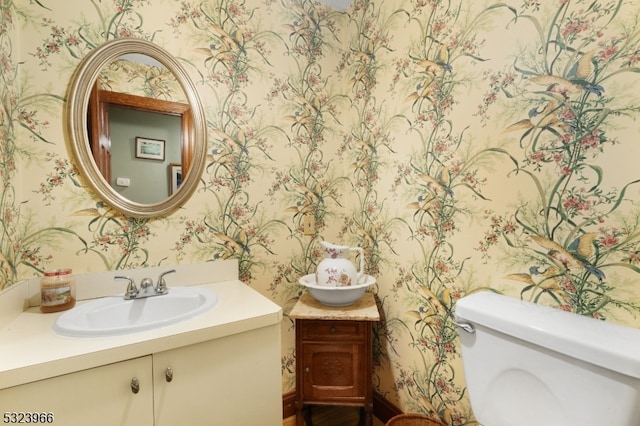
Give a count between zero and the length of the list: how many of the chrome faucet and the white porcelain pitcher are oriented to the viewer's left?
1

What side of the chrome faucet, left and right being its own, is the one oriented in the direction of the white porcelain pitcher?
left

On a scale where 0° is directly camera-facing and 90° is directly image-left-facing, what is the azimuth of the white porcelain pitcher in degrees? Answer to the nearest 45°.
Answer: approximately 90°

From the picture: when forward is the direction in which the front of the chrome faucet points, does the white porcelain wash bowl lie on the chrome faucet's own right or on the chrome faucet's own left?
on the chrome faucet's own left

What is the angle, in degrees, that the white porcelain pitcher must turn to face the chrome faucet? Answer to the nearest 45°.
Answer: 0° — it already faces it

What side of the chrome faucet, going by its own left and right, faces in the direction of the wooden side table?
left
